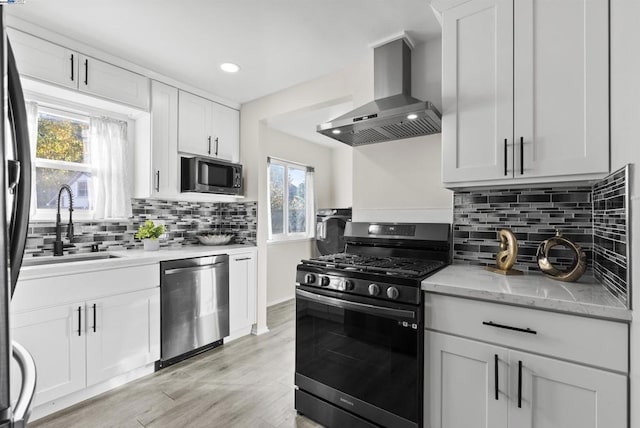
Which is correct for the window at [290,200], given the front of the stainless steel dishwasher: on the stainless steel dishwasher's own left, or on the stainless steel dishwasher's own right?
on the stainless steel dishwasher's own left

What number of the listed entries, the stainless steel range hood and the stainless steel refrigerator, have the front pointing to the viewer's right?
1

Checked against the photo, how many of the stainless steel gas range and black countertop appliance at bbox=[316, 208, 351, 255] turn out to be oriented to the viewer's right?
0

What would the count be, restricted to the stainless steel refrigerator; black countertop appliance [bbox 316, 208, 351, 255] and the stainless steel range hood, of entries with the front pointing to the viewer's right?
1

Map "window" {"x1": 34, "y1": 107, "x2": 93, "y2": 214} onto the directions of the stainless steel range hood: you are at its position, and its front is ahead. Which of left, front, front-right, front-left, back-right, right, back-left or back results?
front-right

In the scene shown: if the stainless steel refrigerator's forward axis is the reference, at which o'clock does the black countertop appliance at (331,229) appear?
The black countertop appliance is roughly at 11 o'clock from the stainless steel refrigerator.

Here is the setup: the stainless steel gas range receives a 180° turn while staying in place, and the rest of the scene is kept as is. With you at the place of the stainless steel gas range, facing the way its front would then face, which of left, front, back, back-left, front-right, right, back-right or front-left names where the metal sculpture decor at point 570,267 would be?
front-right

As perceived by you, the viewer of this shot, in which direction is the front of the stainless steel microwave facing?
facing the viewer and to the right of the viewer

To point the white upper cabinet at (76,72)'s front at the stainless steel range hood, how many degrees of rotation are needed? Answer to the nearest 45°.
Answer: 0° — it already faces it

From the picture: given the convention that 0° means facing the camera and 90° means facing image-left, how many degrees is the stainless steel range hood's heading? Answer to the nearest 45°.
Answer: approximately 45°

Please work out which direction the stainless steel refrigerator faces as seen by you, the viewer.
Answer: facing to the right of the viewer

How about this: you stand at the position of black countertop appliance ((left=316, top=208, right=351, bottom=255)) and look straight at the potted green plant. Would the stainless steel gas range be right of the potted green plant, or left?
left
